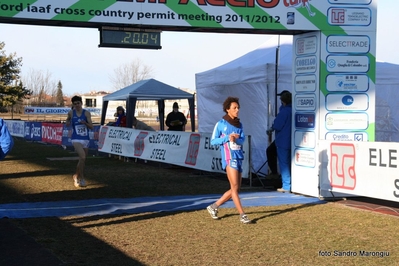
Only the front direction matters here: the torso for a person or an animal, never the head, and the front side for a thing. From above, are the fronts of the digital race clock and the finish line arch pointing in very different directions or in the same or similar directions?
same or similar directions

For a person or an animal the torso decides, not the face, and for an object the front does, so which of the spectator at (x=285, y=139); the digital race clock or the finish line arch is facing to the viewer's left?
the spectator

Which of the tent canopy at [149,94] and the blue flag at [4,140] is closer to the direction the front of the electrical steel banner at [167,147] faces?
the blue flag

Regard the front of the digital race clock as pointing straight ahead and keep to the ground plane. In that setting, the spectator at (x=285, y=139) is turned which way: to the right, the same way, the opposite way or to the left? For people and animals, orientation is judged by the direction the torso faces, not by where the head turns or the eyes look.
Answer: to the right

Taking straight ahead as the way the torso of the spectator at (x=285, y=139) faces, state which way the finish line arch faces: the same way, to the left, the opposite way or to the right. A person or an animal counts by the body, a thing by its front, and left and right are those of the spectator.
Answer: to the left

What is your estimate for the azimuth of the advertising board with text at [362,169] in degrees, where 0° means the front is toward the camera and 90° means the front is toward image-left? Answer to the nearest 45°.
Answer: approximately 45°

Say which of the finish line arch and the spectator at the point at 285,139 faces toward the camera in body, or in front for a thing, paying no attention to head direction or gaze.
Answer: the finish line arch

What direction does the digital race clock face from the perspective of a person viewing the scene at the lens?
facing the viewer

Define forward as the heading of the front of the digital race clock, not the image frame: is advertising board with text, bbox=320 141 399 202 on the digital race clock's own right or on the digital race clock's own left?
on the digital race clock's own left

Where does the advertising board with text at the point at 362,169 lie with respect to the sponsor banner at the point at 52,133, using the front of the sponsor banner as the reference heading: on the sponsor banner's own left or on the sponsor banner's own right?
on the sponsor banner's own left

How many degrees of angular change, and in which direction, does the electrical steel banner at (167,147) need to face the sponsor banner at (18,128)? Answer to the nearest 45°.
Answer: approximately 90° to its right

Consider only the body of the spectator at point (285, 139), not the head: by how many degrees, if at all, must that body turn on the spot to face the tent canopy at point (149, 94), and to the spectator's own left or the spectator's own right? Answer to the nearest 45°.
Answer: approximately 45° to the spectator's own right

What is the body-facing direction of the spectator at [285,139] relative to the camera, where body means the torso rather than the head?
to the viewer's left

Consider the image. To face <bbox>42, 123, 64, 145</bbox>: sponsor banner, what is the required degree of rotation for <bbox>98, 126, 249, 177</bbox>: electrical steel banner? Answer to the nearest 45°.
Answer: approximately 90° to its right

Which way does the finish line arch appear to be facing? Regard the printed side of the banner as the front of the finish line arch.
toward the camera
